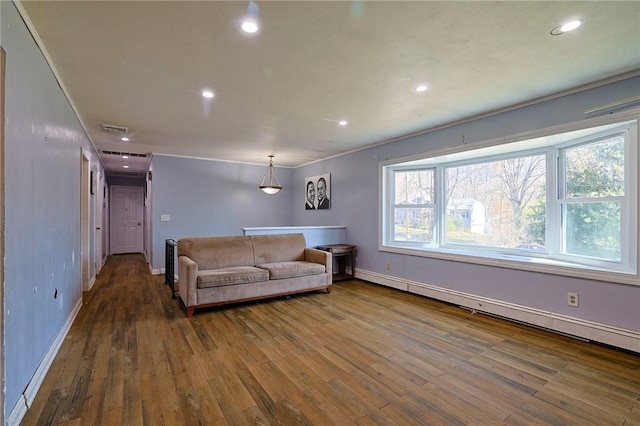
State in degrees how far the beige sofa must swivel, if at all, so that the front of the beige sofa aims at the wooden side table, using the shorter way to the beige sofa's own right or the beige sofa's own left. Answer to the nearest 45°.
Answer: approximately 90° to the beige sofa's own left

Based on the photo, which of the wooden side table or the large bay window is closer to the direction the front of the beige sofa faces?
the large bay window

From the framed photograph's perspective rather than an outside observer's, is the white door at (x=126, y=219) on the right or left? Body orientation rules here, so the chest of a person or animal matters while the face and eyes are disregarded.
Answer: on its right

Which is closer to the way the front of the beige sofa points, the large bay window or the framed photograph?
the large bay window

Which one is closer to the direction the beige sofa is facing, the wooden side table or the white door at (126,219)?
the wooden side table

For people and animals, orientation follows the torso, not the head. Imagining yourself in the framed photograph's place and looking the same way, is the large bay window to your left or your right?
on your left
